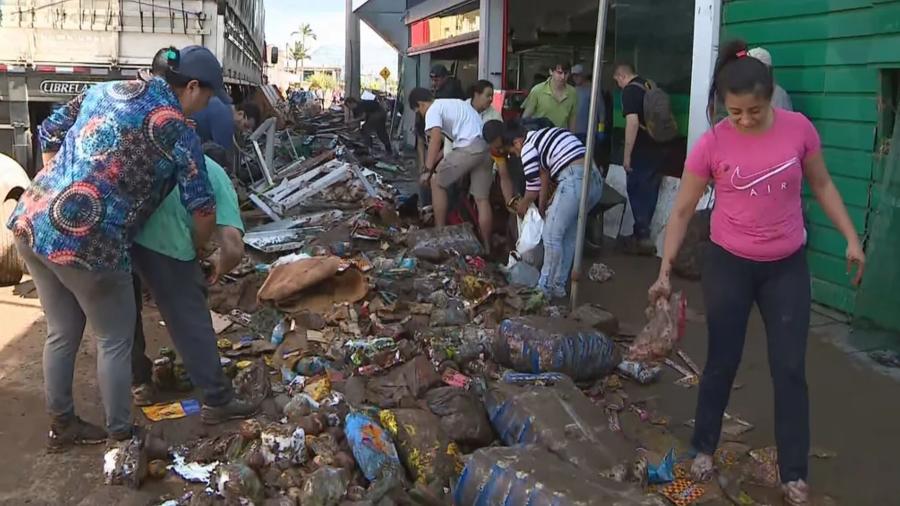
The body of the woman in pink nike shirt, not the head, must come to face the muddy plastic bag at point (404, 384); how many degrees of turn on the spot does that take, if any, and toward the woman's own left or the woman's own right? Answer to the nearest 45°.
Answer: approximately 90° to the woman's own right

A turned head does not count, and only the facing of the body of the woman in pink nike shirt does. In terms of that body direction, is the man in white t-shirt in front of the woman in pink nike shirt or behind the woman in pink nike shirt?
behind

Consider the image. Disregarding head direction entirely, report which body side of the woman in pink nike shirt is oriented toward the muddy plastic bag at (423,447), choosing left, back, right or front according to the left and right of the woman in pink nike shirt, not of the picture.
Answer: right

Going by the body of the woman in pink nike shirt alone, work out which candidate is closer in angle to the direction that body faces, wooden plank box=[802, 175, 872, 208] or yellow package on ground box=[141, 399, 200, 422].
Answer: the yellow package on ground

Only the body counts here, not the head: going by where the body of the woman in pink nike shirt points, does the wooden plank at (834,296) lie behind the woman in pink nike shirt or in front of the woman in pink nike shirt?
behind

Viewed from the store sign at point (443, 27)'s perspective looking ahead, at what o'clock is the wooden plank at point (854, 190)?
The wooden plank is roughly at 10 o'clock from the store sign.

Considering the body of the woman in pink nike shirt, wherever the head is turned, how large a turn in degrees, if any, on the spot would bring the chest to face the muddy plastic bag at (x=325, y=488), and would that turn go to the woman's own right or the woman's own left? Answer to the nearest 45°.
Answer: approximately 45° to the woman's own right

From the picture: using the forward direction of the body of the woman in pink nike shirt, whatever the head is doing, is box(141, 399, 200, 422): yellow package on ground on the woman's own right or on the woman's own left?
on the woman's own right

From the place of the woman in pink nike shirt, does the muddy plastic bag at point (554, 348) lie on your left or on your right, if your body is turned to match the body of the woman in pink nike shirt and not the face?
on your right

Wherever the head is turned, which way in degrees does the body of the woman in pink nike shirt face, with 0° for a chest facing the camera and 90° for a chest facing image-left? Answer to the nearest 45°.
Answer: approximately 0°

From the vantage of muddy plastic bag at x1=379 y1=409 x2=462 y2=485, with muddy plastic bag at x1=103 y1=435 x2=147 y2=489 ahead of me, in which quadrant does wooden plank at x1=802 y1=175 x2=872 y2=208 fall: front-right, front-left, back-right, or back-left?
back-right
